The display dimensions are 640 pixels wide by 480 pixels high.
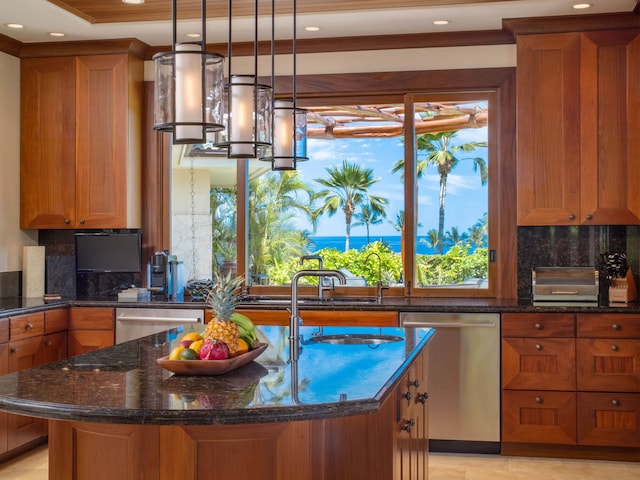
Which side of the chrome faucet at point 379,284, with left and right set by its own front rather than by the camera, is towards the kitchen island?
left

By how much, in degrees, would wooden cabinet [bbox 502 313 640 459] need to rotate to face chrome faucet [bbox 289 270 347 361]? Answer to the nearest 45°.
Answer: approximately 45° to its right

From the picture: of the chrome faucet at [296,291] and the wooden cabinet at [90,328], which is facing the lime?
the wooden cabinet

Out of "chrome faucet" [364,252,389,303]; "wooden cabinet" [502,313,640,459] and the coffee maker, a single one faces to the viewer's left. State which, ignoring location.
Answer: the chrome faucet

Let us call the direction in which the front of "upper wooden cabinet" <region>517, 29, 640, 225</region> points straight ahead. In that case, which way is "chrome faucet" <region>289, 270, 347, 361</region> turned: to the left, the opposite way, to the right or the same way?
to the left

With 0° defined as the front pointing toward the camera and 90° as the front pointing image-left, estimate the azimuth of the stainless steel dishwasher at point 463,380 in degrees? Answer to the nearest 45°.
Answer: approximately 0°

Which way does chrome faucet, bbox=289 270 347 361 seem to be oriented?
to the viewer's right

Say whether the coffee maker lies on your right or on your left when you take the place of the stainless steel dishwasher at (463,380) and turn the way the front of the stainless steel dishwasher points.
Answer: on your right

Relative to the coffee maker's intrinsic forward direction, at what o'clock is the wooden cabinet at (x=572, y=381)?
The wooden cabinet is roughly at 10 o'clock from the coffee maker.
